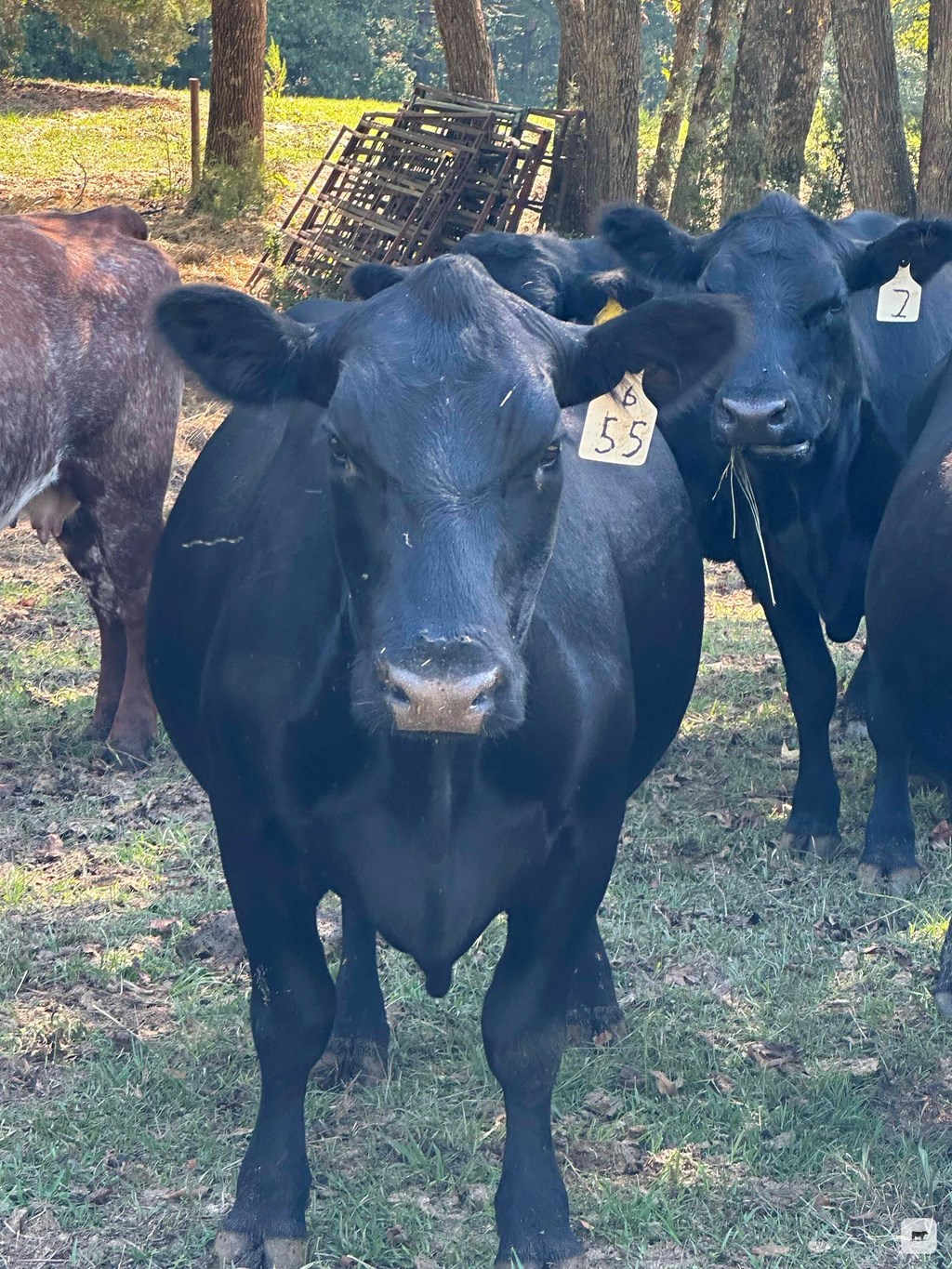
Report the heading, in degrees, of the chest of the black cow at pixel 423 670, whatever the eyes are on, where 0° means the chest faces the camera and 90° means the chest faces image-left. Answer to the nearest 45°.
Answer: approximately 0°

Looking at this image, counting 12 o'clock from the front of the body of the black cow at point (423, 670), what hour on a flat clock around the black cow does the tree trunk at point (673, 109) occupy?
The tree trunk is roughly at 6 o'clock from the black cow.

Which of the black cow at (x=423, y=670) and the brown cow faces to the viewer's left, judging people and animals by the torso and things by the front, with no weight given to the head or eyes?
the brown cow

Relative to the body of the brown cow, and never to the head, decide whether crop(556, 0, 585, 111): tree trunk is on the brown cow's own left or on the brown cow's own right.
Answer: on the brown cow's own right

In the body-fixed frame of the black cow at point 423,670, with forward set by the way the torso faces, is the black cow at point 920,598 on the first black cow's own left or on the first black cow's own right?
on the first black cow's own left

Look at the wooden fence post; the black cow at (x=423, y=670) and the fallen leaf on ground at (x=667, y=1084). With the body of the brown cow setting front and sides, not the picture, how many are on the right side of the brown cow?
1

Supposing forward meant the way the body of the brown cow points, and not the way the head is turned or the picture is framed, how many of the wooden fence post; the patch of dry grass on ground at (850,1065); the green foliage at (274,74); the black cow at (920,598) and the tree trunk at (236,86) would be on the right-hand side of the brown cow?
3

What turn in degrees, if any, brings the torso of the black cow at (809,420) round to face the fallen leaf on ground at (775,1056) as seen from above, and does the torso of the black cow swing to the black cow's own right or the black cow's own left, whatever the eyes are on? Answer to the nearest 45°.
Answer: approximately 45° to the black cow's own left

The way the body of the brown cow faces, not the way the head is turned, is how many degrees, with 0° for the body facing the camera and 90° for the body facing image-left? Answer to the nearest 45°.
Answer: approximately 90°

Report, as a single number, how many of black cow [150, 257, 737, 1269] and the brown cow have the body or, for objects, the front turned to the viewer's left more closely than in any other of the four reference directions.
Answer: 1

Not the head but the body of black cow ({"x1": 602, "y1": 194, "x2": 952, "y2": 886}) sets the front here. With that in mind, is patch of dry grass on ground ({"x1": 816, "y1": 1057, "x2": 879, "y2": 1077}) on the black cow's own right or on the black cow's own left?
on the black cow's own left
